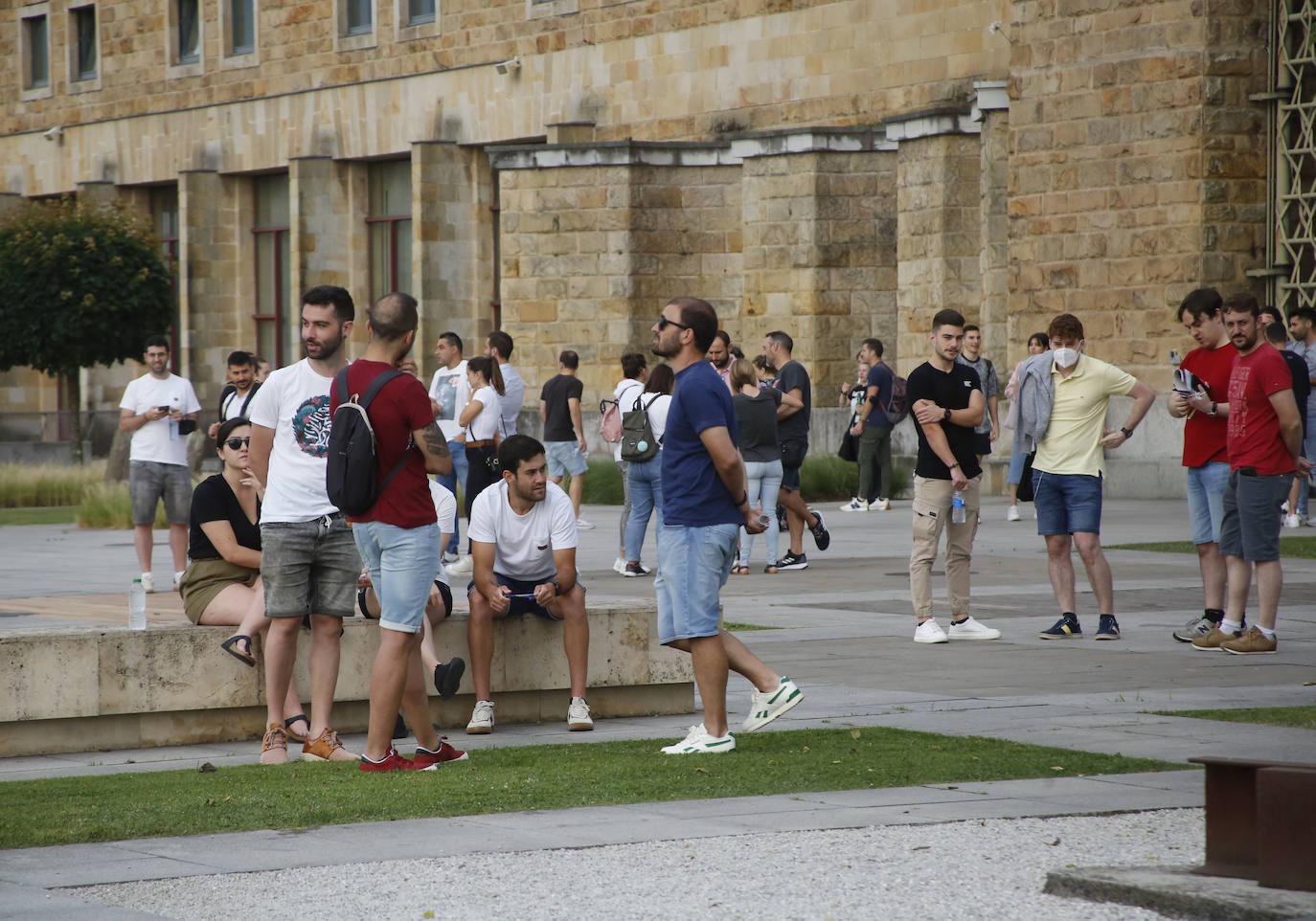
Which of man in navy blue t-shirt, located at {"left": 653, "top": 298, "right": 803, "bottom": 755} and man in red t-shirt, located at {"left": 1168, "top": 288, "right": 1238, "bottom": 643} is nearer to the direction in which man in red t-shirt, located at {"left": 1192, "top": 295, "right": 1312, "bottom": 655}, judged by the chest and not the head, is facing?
the man in navy blue t-shirt

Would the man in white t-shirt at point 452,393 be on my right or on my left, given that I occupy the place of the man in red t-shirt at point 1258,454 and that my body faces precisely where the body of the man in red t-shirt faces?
on my right

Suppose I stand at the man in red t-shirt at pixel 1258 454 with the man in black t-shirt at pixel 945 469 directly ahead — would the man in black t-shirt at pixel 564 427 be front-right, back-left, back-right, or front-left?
front-right

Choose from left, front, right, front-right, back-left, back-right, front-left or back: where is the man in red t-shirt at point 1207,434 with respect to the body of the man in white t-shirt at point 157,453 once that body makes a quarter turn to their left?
front-right

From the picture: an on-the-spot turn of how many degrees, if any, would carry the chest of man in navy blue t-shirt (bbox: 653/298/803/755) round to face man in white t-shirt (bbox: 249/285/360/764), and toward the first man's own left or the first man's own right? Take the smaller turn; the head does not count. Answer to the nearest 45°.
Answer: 0° — they already face them

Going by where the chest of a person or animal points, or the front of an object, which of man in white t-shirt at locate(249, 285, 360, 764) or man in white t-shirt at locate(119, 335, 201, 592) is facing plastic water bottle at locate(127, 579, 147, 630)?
man in white t-shirt at locate(119, 335, 201, 592)

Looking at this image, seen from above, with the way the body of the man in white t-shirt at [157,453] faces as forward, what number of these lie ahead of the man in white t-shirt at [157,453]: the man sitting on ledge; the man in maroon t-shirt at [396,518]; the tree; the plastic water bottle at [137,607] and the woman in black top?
4

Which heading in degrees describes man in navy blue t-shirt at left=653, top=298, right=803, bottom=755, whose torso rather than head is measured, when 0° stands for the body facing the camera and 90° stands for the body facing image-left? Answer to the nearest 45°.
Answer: approximately 90°

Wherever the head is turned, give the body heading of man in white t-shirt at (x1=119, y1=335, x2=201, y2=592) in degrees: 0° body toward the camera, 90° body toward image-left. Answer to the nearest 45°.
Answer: approximately 0°

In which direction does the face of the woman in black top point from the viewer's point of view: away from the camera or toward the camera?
toward the camera

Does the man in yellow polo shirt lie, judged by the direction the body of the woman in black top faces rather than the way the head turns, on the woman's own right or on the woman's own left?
on the woman's own left

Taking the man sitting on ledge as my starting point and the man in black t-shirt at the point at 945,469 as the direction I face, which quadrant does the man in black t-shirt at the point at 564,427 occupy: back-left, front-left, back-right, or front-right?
front-left

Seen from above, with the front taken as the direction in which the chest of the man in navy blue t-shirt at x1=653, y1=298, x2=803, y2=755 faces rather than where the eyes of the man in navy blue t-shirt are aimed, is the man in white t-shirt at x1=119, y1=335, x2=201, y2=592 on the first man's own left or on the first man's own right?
on the first man's own right

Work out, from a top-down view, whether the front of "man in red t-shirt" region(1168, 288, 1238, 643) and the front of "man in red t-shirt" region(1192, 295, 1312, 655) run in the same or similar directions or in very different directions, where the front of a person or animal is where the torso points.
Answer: same or similar directions
